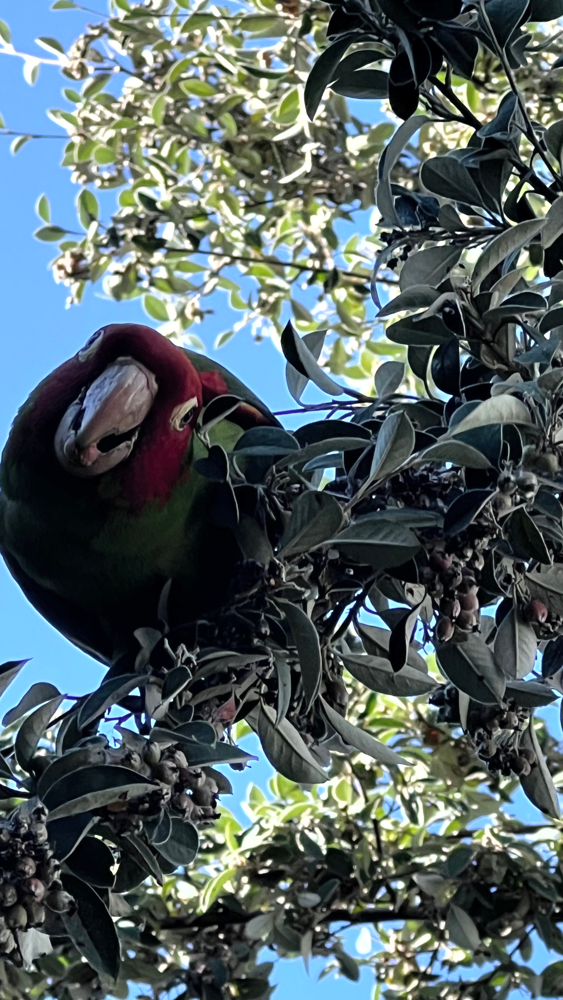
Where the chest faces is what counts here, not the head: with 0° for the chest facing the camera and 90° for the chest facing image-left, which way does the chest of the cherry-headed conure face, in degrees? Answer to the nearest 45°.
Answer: approximately 0°
